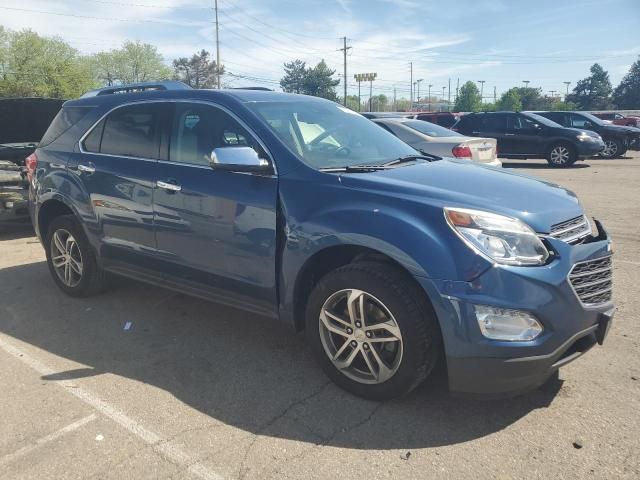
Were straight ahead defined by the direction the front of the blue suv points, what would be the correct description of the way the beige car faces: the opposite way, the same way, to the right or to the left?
the opposite way

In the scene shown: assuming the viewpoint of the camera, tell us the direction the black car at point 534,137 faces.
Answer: facing the viewer and to the right of the viewer

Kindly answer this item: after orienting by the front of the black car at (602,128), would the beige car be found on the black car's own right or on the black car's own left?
on the black car's own right

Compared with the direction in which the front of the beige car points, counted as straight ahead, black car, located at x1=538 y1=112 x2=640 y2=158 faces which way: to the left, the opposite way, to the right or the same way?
the opposite way

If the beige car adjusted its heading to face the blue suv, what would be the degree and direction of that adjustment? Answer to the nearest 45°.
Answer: approximately 135° to its left

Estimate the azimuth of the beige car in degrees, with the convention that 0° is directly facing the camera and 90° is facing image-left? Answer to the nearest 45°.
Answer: approximately 135°

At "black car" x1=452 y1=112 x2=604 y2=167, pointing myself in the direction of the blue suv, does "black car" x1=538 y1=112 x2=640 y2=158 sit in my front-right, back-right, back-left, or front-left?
back-left

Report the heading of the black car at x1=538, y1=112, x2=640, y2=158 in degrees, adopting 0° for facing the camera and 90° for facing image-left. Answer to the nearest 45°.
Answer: approximately 315°

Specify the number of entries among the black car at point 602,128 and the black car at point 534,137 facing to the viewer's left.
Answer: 0

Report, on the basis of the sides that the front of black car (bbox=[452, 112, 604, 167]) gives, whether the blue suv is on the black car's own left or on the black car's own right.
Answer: on the black car's own right

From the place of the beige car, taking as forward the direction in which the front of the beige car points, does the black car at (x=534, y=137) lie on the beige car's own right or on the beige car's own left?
on the beige car's own right

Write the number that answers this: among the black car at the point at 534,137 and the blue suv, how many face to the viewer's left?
0

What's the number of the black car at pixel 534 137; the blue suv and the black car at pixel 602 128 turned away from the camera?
0

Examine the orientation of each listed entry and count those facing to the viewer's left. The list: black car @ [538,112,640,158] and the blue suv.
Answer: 0
